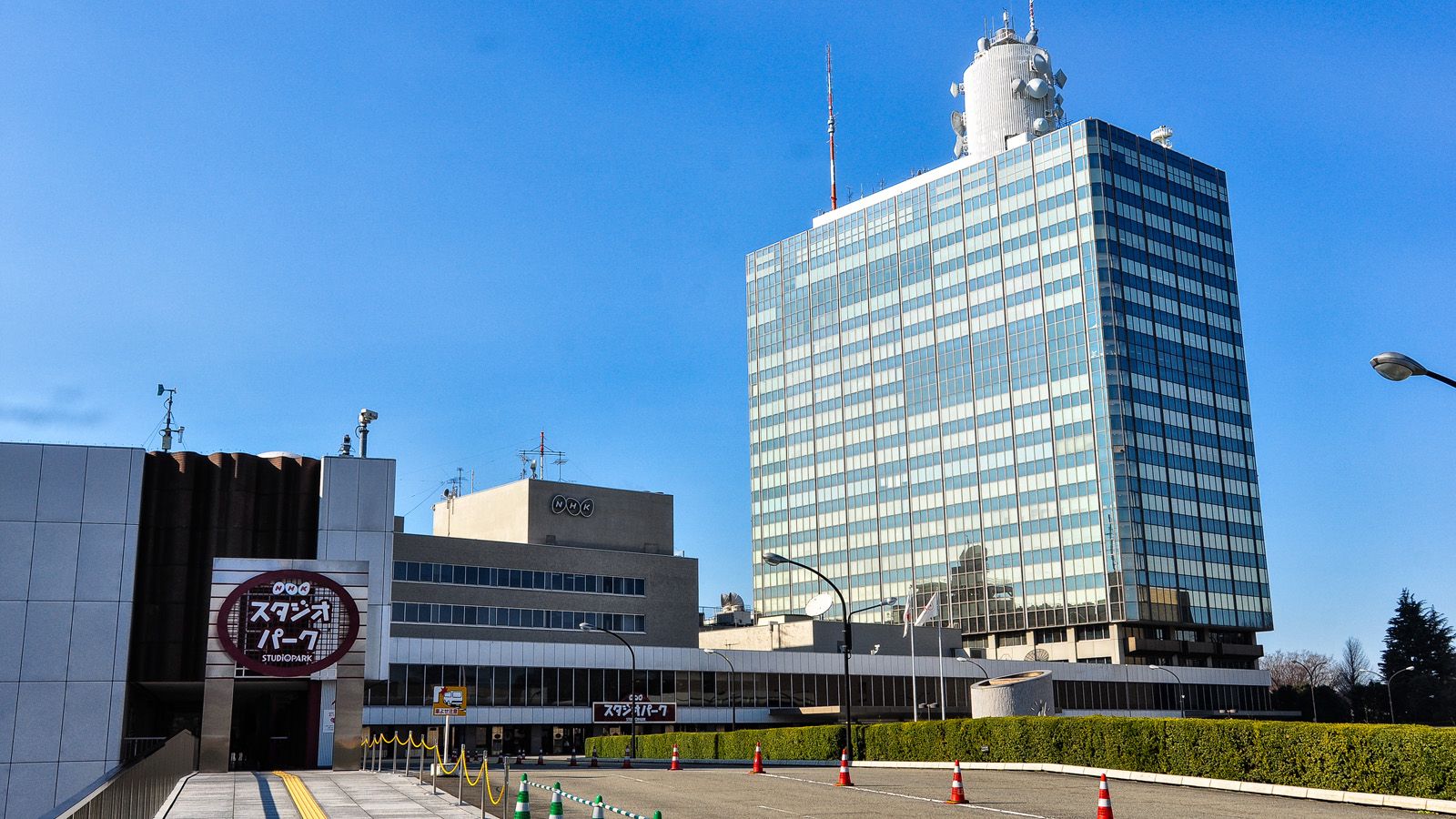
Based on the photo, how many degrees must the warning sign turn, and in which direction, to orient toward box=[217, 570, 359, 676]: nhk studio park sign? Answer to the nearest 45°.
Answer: approximately 135° to its right

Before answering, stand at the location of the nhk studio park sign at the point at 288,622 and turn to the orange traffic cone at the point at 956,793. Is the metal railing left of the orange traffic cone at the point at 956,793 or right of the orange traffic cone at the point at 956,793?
right

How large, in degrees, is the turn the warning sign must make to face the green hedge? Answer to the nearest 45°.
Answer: approximately 90° to its left

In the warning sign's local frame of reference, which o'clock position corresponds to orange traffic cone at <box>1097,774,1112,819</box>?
The orange traffic cone is roughly at 11 o'clock from the warning sign.

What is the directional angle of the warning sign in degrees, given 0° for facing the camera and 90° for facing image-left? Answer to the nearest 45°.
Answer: approximately 0°

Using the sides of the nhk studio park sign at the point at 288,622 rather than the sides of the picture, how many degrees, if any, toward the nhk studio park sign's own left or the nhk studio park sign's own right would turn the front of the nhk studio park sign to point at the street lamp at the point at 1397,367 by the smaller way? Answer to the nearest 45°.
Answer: approximately 45° to the nhk studio park sign's own left

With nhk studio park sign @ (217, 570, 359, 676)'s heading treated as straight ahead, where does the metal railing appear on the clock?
The metal railing is roughly at 12 o'clock from the nhk studio park sign.

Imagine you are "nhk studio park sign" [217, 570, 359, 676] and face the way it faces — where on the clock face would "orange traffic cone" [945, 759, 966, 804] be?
The orange traffic cone is roughly at 11 o'clock from the nhk studio park sign.

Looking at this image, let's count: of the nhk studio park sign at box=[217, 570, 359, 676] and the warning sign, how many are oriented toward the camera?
2

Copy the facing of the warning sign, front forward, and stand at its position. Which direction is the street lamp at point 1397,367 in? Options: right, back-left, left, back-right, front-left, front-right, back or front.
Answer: front-left

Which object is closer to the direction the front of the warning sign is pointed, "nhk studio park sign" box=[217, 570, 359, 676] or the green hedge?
the green hedge
